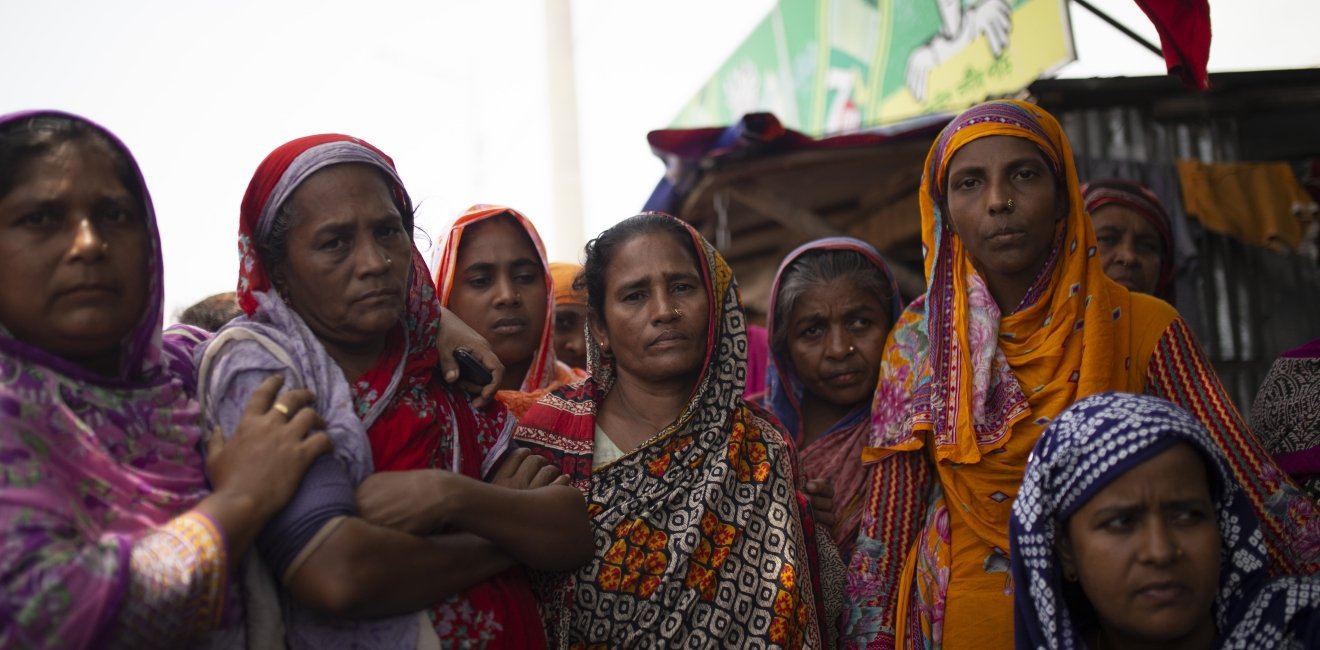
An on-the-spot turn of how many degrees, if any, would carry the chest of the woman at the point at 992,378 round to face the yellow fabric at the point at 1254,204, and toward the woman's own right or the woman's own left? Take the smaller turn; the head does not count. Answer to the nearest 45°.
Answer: approximately 180°

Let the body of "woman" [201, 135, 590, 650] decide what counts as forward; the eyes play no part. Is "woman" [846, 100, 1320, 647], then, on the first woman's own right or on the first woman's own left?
on the first woman's own left

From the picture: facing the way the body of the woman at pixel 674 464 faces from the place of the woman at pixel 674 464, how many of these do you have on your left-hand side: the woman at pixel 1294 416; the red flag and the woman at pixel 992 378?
3

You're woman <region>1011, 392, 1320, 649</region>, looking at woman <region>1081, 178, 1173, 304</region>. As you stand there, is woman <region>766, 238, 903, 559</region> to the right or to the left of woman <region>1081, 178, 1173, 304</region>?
left

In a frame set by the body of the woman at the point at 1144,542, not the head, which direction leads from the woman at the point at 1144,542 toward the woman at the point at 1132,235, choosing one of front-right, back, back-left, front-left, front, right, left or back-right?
back-left

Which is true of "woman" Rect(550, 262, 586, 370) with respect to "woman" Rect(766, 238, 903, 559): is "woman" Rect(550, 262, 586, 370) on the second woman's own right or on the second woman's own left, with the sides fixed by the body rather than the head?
on the second woman's own right

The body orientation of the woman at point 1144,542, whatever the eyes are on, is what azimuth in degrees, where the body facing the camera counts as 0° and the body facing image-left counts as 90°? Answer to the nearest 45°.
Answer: approximately 315°

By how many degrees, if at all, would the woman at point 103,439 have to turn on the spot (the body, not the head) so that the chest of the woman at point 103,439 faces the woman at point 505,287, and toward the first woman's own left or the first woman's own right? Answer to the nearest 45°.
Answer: approximately 90° to the first woman's own left

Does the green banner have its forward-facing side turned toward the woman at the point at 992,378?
yes

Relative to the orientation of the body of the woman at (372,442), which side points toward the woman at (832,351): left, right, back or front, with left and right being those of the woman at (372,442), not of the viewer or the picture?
left
